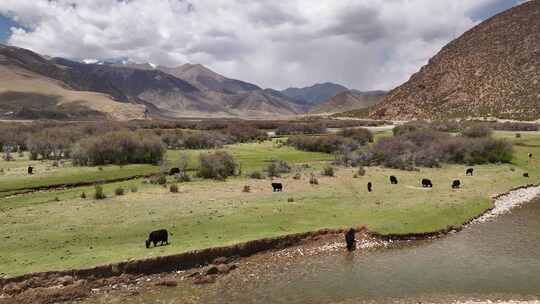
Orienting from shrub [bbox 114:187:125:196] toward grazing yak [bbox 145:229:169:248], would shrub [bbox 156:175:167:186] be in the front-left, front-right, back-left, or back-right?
back-left

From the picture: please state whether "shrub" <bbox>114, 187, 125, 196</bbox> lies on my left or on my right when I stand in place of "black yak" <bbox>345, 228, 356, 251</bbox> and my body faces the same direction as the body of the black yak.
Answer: on my right

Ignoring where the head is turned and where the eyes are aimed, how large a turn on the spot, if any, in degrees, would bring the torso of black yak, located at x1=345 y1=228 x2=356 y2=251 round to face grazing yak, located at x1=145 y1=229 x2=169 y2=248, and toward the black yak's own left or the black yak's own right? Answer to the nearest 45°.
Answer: approximately 90° to the black yak's own right
